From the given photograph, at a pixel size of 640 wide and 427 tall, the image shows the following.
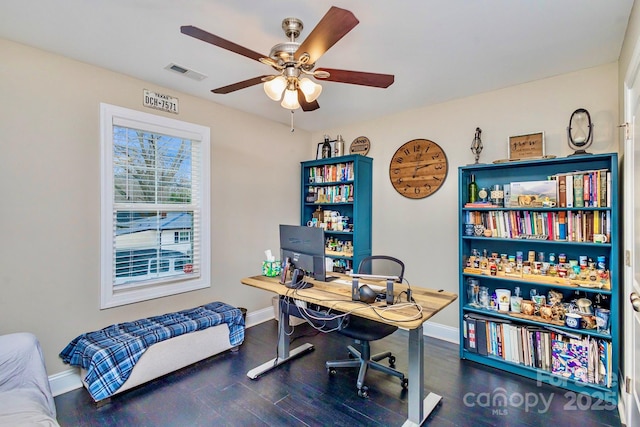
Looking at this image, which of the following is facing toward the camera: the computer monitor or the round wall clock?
the round wall clock

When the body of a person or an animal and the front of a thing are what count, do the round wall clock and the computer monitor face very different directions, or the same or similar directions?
very different directions

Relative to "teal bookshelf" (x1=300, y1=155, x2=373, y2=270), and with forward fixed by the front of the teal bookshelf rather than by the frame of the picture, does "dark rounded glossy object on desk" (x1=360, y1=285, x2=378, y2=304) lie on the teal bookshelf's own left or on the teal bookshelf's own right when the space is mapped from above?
on the teal bookshelf's own left

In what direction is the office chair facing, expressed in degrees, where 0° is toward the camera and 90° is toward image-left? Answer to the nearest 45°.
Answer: approximately 45°

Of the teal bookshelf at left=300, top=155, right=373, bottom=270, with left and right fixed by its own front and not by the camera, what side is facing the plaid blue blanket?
front

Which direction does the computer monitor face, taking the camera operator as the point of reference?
facing away from the viewer and to the right of the viewer

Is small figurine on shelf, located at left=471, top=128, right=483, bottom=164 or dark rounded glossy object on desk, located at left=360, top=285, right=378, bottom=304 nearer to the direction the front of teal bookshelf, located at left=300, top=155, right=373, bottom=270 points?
the dark rounded glossy object on desk

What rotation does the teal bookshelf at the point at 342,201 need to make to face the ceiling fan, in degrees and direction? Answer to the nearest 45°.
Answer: approximately 45° to its left

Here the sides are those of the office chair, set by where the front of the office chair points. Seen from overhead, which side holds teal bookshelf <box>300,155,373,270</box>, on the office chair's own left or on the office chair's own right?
on the office chair's own right

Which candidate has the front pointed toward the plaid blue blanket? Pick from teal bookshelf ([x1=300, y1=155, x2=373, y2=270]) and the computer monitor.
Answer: the teal bookshelf

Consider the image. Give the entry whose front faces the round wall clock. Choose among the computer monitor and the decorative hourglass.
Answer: the computer monitor

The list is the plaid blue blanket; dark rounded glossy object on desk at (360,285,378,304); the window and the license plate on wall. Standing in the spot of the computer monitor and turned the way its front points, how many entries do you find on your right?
1

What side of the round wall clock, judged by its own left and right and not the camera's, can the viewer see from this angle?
front
